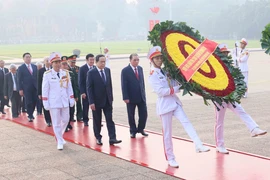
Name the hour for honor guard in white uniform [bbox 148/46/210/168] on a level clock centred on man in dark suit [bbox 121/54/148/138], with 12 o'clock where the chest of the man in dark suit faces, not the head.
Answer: The honor guard in white uniform is roughly at 1 o'clock from the man in dark suit.

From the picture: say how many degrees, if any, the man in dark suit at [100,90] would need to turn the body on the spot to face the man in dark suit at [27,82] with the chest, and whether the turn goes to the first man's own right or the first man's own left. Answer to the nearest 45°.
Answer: approximately 180°

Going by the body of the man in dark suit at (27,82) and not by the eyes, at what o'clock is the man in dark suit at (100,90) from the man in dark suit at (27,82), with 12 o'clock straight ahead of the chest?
the man in dark suit at (100,90) is roughly at 1 o'clock from the man in dark suit at (27,82).

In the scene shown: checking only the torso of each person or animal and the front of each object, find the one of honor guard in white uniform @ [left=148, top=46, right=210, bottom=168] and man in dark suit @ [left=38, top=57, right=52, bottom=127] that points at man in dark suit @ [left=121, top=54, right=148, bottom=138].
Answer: man in dark suit @ [left=38, top=57, right=52, bottom=127]

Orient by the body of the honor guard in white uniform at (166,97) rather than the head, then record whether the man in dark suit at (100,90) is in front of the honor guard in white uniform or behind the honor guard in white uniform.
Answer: behind

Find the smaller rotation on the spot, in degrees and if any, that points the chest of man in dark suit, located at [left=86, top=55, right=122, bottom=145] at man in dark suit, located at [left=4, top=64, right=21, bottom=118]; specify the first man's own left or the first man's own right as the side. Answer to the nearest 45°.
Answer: approximately 180°

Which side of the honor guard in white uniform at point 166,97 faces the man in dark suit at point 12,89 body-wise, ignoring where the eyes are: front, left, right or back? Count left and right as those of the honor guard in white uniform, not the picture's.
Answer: back
